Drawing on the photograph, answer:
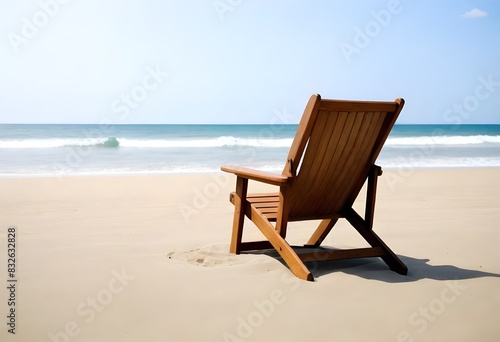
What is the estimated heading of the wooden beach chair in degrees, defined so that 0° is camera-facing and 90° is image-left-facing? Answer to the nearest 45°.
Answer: approximately 135°
